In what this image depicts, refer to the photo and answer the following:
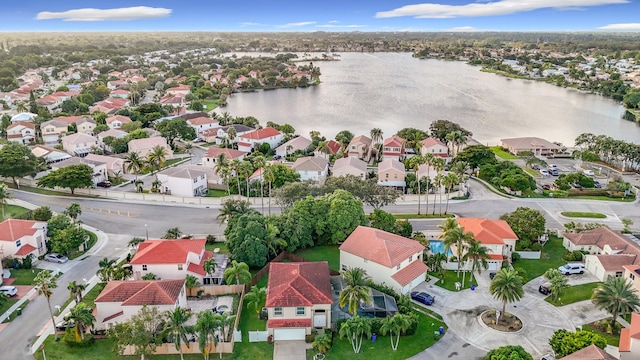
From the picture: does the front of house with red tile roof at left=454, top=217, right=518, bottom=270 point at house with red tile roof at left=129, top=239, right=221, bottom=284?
no

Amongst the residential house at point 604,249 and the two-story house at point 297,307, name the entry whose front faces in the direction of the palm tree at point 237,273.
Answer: the residential house

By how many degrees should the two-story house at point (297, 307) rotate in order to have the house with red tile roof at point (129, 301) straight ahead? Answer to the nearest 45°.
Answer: approximately 90° to its right

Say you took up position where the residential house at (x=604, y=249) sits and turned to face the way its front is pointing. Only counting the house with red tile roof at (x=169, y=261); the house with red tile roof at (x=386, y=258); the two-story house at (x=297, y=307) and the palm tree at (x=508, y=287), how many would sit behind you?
0

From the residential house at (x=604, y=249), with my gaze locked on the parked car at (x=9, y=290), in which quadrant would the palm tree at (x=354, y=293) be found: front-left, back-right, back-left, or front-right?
front-left

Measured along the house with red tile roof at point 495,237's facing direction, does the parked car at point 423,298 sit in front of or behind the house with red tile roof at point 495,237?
in front

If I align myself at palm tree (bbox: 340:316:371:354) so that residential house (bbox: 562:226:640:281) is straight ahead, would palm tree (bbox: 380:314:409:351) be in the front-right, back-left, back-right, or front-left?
front-right

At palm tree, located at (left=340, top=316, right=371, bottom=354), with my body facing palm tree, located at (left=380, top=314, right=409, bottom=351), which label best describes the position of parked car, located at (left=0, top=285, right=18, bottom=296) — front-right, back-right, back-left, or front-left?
back-left

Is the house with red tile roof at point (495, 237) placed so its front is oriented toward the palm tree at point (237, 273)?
no

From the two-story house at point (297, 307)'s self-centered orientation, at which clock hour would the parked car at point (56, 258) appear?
The parked car is roughly at 4 o'clock from the two-story house.

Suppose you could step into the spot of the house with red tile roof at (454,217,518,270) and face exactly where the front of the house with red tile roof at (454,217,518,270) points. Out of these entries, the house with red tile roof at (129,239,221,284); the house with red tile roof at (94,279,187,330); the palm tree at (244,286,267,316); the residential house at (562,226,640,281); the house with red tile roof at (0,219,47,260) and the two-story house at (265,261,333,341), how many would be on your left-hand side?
1

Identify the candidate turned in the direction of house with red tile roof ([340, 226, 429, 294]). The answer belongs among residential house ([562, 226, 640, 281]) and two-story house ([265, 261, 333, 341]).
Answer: the residential house

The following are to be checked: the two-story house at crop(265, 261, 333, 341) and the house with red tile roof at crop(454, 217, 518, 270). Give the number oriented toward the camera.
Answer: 2

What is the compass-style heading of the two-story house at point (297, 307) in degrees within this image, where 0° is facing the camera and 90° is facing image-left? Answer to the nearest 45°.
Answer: approximately 0°

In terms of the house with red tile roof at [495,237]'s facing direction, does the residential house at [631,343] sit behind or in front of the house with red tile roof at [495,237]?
in front

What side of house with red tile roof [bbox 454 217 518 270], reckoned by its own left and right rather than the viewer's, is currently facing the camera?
front

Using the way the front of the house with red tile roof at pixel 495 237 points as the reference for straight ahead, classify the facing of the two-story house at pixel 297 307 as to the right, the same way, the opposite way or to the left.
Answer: the same way

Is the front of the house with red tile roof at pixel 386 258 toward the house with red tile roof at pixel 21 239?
no

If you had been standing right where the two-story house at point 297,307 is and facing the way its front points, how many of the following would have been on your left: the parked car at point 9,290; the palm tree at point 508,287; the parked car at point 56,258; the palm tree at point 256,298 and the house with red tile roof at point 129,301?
1

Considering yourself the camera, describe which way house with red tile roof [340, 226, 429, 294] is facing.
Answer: facing the viewer and to the right of the viewer
